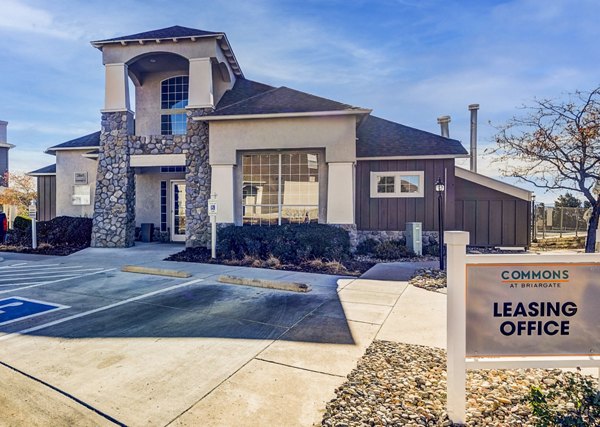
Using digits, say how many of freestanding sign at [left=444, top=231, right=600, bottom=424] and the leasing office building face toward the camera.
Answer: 2

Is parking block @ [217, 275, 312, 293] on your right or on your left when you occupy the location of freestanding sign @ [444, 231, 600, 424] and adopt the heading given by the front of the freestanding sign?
on your right

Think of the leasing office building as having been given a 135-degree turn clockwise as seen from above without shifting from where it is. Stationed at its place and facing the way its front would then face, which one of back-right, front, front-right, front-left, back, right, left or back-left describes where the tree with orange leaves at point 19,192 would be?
front

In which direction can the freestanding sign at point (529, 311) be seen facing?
toward the camera

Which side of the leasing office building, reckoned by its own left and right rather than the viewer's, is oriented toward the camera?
front

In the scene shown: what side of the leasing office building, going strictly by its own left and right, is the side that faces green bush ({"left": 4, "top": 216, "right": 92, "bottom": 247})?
right

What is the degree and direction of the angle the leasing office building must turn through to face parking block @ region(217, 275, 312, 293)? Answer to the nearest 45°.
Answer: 0° — it already faces it

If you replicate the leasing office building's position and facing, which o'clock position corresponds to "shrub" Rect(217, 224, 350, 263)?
The shrub is roughly at 11 o'clock from the leasing office building.

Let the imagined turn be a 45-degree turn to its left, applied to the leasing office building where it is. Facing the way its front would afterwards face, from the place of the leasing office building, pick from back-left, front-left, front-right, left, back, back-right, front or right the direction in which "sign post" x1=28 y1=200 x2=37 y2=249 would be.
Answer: back-right

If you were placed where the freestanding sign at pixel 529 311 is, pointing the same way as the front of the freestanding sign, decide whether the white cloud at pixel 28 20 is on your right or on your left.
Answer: on your right

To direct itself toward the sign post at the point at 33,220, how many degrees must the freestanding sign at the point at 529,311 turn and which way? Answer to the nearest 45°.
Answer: approximately 90° to its right

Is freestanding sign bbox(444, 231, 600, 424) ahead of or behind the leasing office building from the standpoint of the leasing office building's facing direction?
ahead
